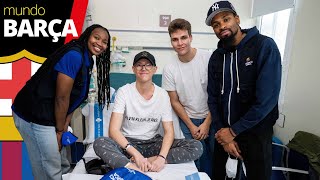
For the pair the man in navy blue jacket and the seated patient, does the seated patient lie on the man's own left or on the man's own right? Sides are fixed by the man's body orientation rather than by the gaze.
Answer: on the man's own right

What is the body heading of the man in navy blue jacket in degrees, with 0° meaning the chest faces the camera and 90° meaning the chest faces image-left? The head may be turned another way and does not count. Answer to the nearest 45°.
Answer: approximately 45°

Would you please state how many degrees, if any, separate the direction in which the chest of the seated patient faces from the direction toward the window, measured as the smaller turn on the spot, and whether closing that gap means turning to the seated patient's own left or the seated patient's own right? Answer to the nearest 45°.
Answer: approximately 135° to the seated patient's own left

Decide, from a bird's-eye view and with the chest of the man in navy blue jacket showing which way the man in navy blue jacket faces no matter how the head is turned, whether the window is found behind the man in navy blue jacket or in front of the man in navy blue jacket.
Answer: behind

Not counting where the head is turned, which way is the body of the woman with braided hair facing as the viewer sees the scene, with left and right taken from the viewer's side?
facing to the right of the viewer

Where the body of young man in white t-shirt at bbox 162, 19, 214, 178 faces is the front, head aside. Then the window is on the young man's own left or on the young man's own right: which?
on the young man's own left
